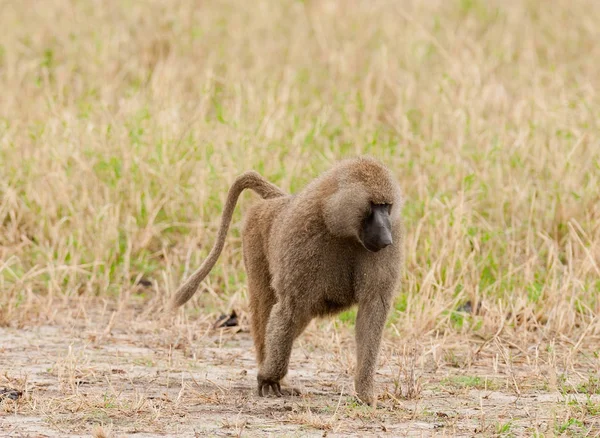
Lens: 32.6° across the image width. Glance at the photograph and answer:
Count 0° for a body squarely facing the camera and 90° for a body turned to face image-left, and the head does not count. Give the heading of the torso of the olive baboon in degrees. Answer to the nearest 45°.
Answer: approximately 315°
